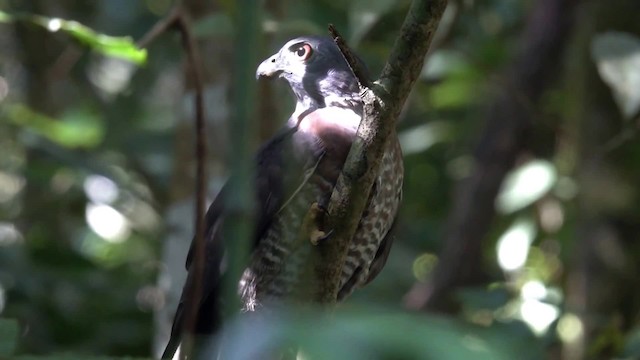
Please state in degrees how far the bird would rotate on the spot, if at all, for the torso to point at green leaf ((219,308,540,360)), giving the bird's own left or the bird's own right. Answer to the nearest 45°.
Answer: approximately 45° to the bird's own right

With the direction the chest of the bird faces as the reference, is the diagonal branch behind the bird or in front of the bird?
in front

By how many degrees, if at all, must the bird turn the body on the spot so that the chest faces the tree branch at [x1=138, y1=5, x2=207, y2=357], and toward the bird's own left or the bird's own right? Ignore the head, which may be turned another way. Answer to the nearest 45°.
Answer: approximately 45° to the bird's own right

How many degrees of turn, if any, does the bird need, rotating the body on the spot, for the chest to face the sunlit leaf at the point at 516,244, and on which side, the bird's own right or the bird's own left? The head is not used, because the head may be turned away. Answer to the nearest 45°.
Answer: approximately 90° to the bird's own left

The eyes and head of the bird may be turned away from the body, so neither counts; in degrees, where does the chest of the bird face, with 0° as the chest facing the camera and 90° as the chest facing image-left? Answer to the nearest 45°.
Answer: approximately 315°

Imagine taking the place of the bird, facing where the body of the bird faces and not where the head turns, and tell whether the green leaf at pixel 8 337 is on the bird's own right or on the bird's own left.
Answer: on the bird's own right
